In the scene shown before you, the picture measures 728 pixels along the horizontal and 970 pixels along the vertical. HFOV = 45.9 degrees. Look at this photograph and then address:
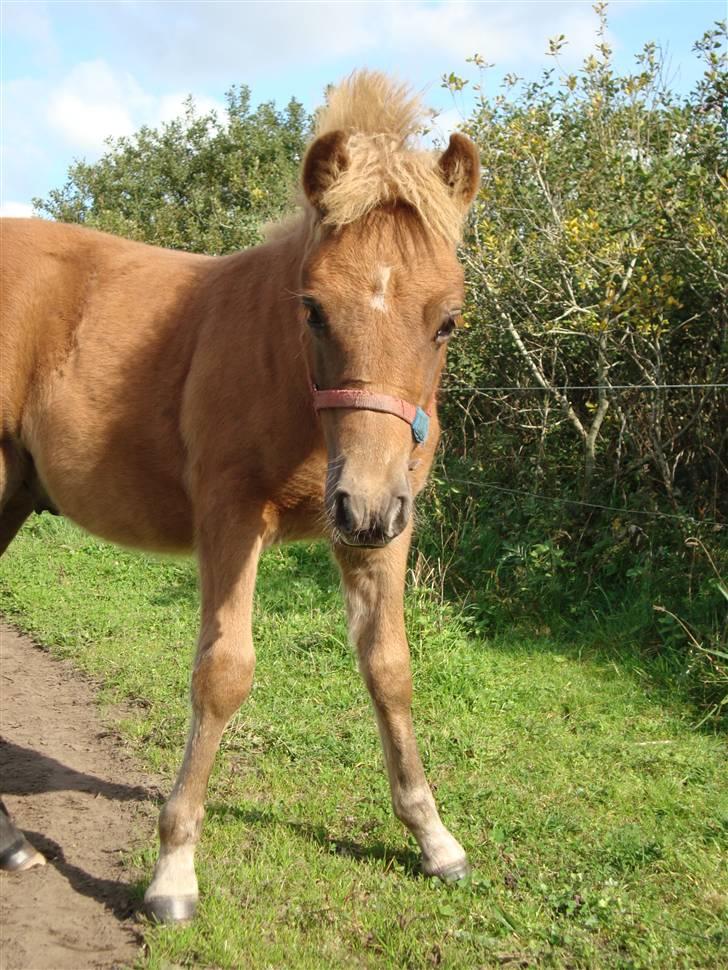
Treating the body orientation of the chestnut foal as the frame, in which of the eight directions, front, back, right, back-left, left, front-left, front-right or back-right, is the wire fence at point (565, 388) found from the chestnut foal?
left

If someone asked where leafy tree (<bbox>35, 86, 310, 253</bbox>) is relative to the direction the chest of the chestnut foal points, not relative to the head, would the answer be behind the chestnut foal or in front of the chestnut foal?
behind

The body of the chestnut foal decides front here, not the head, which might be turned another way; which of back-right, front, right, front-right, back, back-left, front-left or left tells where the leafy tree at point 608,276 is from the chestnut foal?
left

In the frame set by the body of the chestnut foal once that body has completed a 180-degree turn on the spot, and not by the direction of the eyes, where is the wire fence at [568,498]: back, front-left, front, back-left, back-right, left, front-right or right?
right

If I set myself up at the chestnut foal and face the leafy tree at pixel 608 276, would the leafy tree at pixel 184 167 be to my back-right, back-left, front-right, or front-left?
front-left

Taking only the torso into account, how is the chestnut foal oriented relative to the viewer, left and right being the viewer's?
facing the viewer and to the right of the viewer
